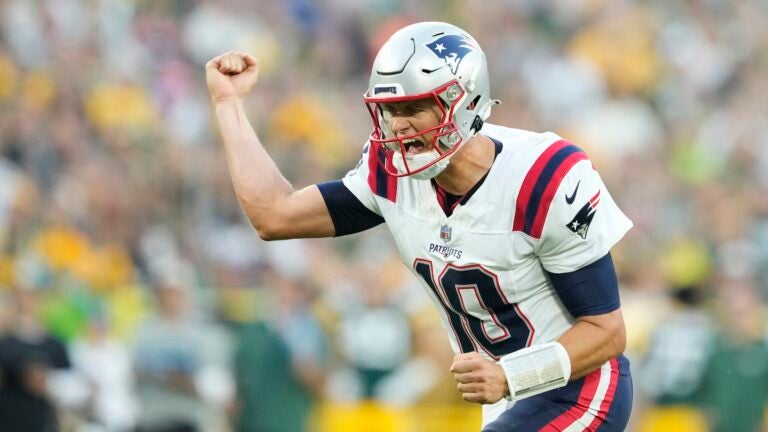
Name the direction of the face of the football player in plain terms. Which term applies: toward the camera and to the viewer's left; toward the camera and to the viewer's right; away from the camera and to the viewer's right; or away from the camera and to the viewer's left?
toward the camera and to the viewer's left
